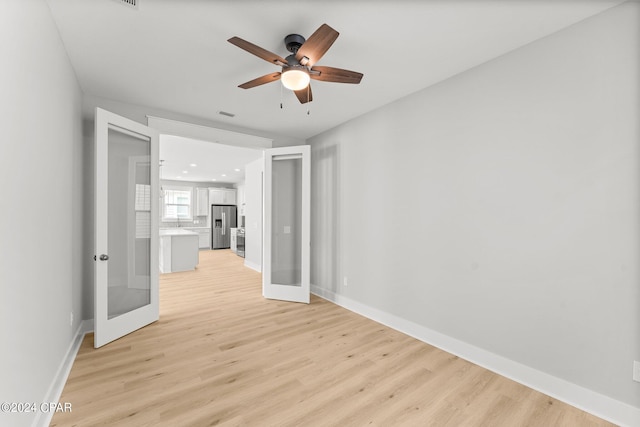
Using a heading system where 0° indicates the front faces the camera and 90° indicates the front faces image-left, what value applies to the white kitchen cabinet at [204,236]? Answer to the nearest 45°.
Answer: approximately 0°

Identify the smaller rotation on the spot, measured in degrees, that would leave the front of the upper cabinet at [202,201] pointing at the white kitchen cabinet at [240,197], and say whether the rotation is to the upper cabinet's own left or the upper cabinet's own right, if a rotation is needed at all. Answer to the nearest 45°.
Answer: approximately 90° to the upper cabinet's own left

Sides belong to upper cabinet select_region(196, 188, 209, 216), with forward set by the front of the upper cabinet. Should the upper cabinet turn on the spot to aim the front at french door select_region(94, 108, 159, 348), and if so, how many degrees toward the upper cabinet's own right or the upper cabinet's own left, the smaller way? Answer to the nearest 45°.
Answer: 0° — it already faces it

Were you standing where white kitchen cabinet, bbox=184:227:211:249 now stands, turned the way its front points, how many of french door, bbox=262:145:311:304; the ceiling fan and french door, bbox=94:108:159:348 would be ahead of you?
3

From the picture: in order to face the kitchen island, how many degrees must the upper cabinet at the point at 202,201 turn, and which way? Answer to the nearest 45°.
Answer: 0° — it already faces it
